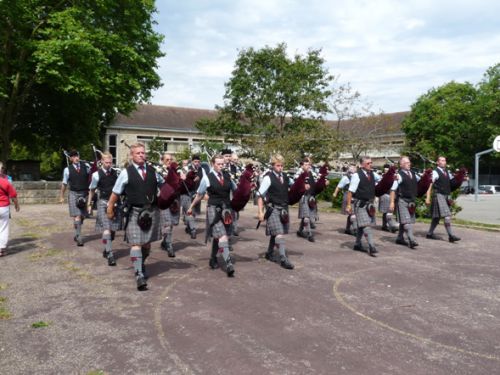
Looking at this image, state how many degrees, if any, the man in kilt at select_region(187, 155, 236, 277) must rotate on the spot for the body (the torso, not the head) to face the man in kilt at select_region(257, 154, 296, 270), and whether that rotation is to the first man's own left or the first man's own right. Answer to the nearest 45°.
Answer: approximately 90° to the first man's own left

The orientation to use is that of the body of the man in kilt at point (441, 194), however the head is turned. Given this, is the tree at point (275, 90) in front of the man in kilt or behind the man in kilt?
behind

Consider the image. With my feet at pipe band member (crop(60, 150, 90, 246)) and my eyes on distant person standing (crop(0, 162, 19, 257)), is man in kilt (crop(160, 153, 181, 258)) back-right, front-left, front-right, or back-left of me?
back-left

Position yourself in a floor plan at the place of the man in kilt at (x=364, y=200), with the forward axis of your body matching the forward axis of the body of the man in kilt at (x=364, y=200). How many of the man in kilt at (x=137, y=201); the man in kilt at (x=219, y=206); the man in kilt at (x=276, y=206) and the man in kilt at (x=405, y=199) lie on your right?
3
